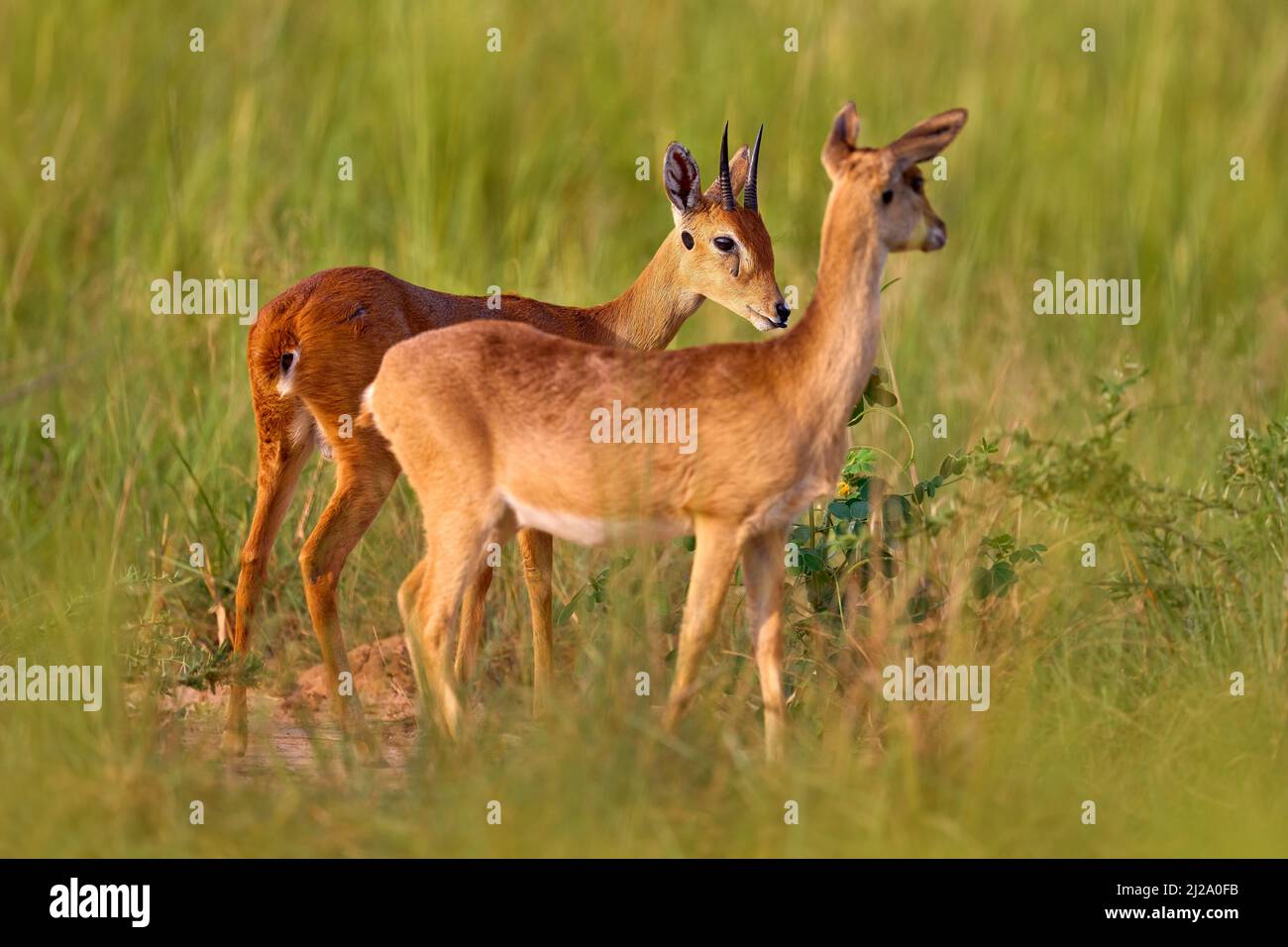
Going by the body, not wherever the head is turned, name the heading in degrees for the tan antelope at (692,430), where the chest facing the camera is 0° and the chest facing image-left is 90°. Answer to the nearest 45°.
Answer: approximately 270°

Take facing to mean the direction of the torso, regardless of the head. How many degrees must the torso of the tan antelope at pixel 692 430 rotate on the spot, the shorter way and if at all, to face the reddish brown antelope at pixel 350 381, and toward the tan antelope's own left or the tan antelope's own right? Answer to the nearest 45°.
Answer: approximately 135° to the tan antelope's own left

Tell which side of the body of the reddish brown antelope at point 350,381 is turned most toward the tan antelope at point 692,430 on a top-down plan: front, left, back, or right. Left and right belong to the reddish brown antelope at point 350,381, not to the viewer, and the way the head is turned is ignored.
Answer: right

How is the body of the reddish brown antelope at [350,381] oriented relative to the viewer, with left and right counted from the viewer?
facing away from the viewer and to the right of the viewer

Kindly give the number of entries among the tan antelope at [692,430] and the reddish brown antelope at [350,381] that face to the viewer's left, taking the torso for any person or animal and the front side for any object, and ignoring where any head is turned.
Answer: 0
